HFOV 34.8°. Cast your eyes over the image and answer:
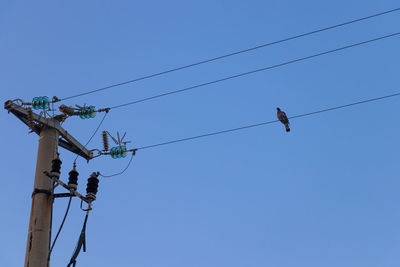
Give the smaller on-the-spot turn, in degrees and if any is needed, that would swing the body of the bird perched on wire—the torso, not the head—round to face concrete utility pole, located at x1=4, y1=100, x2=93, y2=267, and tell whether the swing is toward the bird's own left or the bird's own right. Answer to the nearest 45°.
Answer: approximately 45° to the bird's own left

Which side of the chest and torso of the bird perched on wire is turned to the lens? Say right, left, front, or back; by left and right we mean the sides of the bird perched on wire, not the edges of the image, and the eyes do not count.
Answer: left
